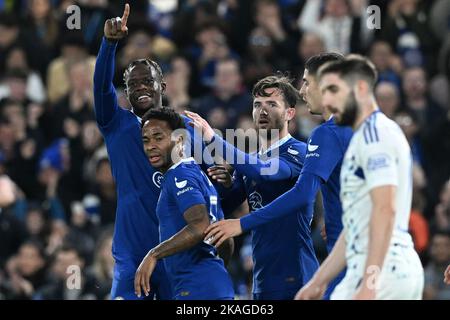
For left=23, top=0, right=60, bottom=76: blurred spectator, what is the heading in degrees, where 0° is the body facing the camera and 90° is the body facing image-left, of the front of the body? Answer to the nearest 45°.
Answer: approximately 0°

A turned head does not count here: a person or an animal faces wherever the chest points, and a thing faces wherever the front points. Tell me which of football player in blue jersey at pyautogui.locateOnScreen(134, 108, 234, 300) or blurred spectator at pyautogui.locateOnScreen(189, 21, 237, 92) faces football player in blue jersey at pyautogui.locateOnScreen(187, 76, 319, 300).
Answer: the blurred spectator

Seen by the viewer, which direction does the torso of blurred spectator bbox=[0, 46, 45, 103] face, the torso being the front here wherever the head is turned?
toward the camera

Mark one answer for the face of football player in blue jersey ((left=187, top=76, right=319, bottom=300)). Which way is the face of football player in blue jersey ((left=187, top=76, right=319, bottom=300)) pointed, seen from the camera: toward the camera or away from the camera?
toward the camera

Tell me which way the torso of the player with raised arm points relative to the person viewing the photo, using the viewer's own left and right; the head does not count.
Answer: facing the viewer

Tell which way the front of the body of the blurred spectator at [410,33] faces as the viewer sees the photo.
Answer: toward the camera

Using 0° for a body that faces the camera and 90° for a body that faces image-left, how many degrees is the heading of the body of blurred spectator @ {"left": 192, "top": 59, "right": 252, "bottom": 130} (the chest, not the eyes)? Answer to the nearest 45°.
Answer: approximately 0°

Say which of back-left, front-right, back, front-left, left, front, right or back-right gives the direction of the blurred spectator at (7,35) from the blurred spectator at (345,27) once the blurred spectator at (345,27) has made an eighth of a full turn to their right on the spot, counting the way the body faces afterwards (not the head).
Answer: front-right

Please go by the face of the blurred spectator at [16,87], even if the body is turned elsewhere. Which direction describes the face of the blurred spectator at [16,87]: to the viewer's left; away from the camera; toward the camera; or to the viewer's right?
toward the camera

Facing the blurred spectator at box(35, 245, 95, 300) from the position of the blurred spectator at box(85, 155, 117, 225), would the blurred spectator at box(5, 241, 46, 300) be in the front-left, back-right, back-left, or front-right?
front-right

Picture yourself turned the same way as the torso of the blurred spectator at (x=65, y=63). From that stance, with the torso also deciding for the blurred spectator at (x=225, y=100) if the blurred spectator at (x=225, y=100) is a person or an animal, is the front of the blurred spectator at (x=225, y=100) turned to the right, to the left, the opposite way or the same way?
the same way

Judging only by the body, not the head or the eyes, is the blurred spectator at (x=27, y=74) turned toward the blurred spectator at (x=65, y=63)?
no

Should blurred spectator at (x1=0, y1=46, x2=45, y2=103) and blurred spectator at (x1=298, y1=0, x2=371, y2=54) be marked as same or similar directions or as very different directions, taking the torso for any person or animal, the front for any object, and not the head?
same or similar directions

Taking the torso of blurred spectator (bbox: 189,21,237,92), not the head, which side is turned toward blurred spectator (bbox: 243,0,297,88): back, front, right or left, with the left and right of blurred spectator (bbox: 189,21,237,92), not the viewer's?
left
